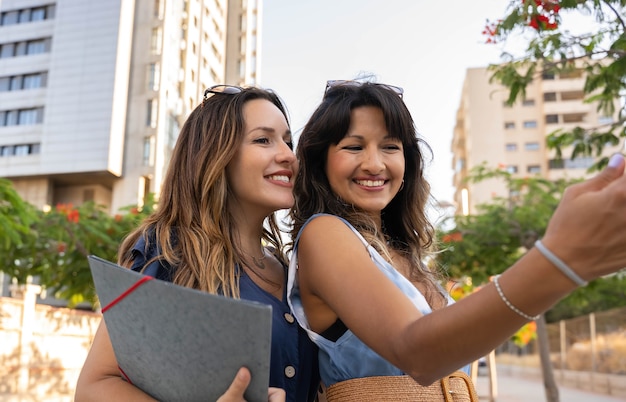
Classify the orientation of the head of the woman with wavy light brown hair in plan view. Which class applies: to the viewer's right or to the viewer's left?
to the viewer's right

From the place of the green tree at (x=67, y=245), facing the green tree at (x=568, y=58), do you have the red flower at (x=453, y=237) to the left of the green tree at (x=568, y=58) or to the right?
left

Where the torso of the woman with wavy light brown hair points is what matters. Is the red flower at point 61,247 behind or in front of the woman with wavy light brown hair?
behind

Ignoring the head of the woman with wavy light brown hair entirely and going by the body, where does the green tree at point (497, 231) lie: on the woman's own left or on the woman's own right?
on the woman's own left

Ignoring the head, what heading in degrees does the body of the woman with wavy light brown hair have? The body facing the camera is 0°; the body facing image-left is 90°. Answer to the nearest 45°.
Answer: approximately 315°

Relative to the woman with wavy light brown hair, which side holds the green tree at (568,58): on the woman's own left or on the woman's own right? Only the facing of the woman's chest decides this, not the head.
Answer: on the woman's own left
